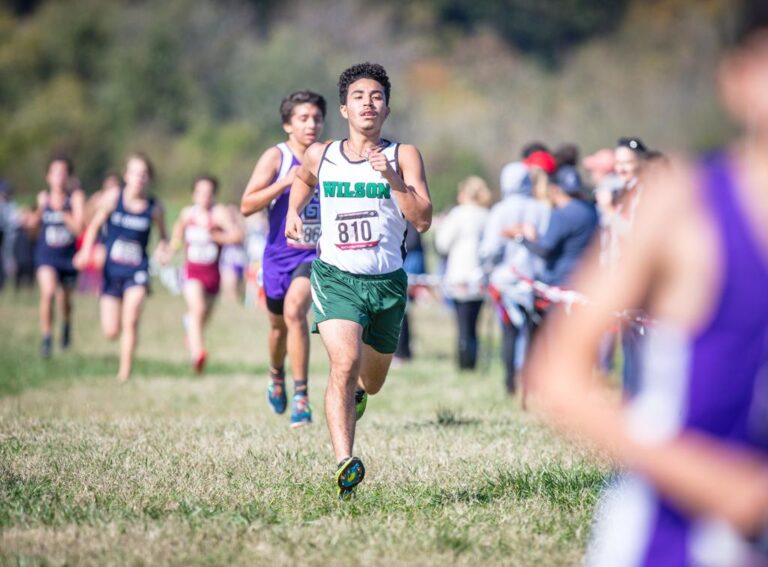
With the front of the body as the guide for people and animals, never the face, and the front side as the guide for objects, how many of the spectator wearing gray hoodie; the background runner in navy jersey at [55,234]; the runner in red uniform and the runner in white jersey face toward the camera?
3

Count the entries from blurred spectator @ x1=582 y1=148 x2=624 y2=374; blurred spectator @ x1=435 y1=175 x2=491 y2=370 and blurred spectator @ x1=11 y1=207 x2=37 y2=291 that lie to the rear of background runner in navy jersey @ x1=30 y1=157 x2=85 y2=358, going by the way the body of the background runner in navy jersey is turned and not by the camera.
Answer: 1

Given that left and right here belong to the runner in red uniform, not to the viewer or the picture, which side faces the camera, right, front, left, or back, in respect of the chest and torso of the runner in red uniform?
front

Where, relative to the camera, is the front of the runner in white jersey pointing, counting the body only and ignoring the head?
toward the camera

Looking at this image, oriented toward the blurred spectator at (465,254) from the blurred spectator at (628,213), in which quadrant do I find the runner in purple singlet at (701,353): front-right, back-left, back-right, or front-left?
back-left

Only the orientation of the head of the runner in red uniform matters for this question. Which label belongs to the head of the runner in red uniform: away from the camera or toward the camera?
toward the camera

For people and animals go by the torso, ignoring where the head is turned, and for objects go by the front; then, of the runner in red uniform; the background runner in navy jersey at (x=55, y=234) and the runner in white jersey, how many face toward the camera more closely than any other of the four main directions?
3

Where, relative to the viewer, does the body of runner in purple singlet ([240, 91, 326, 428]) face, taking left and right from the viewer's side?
facing the viewer and to the right of the viewer

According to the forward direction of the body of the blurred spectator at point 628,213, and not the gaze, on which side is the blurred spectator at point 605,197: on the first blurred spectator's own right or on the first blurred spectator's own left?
on the first blurred spectator's own right

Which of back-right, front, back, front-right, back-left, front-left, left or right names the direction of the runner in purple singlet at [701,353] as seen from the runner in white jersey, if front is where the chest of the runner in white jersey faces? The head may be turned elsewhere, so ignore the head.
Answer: front

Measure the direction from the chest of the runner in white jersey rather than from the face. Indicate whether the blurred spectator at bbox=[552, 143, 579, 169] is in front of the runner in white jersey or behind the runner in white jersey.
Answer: behind

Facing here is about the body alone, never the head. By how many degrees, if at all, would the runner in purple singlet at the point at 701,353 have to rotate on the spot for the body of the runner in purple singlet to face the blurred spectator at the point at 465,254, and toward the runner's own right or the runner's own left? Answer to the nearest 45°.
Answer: approximately 135° to the runner's own left

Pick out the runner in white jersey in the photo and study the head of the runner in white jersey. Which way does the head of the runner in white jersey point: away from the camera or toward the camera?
toward the camera

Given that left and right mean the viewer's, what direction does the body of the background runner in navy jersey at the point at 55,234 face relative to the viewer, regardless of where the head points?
facing the viewer

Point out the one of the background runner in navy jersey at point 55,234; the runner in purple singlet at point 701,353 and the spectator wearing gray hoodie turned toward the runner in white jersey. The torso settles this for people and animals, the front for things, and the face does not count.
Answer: the background runner in navy jersey
